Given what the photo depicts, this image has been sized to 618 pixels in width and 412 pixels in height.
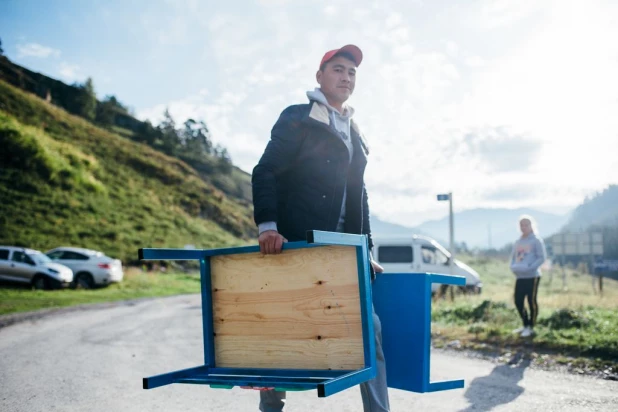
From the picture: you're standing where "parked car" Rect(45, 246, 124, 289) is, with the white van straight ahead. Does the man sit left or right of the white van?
right

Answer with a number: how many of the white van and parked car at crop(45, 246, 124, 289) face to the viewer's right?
1

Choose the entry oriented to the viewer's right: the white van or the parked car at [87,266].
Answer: the white van

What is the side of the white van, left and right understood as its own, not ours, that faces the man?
right

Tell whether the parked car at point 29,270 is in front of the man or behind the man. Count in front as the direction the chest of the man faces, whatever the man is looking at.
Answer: behind

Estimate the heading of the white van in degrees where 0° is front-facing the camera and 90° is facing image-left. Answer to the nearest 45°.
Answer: approximately 270°

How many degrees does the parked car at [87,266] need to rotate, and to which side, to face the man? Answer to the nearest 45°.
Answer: approximately 135° to its left
